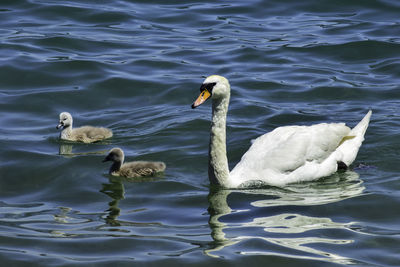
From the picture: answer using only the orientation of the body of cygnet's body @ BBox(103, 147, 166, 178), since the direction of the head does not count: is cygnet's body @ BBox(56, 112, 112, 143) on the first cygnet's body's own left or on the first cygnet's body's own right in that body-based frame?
on the first cygnet's body's own right

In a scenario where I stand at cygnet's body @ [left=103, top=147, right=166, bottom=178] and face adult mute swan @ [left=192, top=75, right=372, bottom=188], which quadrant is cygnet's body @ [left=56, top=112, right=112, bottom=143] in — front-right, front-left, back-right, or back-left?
back-left

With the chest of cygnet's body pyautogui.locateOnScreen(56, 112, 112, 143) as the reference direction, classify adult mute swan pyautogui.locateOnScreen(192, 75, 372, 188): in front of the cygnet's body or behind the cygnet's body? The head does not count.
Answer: behind

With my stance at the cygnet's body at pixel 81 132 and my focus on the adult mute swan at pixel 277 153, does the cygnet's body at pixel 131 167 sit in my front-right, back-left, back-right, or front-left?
front-right

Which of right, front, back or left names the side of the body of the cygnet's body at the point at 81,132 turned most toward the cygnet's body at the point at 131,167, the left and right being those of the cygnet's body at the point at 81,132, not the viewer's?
left

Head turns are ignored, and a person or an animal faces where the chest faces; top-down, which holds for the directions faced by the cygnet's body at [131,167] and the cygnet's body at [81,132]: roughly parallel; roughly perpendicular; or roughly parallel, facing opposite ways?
roughly parallel

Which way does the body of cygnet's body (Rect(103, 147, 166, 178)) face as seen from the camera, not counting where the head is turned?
to the viewer's left

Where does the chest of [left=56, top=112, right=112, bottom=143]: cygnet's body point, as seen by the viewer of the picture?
to the viewer's left

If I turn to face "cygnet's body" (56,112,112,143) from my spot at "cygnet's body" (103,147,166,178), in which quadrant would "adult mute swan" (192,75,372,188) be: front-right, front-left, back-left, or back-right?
back-right

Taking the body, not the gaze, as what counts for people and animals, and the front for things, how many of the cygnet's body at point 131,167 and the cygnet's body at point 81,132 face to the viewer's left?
2

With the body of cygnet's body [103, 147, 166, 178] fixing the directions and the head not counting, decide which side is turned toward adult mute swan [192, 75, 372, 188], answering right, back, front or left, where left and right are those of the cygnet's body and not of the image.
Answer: back

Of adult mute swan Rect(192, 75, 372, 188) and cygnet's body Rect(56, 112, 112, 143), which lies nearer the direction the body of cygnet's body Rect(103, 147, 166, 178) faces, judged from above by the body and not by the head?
the cygnet's body

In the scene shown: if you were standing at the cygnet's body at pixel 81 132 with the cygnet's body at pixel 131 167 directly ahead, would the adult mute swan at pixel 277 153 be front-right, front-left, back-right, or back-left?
front-left
